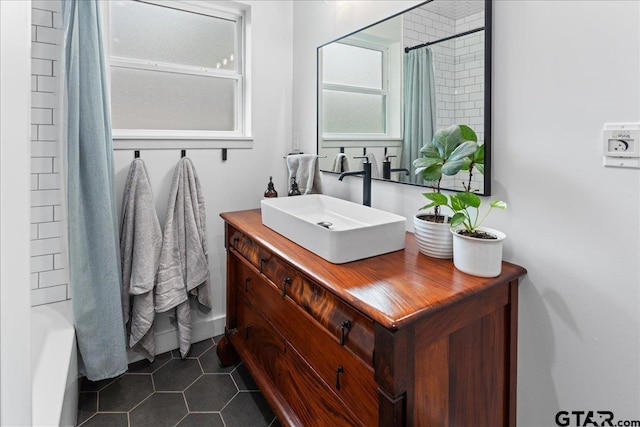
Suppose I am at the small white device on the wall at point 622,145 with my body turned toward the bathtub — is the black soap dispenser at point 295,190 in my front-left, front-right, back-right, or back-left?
front-right

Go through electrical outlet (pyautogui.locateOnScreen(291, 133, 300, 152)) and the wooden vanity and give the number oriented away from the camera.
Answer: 0

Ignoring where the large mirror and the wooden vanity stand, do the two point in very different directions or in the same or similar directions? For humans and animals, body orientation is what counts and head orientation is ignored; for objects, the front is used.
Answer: same or similar directions

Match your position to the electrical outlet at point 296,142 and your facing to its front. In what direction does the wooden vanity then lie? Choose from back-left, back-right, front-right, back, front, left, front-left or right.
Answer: front-left

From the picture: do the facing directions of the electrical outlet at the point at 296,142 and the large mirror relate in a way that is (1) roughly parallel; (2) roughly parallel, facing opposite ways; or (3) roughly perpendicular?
roughly parallel

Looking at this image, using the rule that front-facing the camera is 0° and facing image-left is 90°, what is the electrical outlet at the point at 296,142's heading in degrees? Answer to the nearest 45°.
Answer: approximately 45°

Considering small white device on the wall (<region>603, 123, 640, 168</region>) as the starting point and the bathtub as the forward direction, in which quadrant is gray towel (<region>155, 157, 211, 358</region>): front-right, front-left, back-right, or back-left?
front-right
